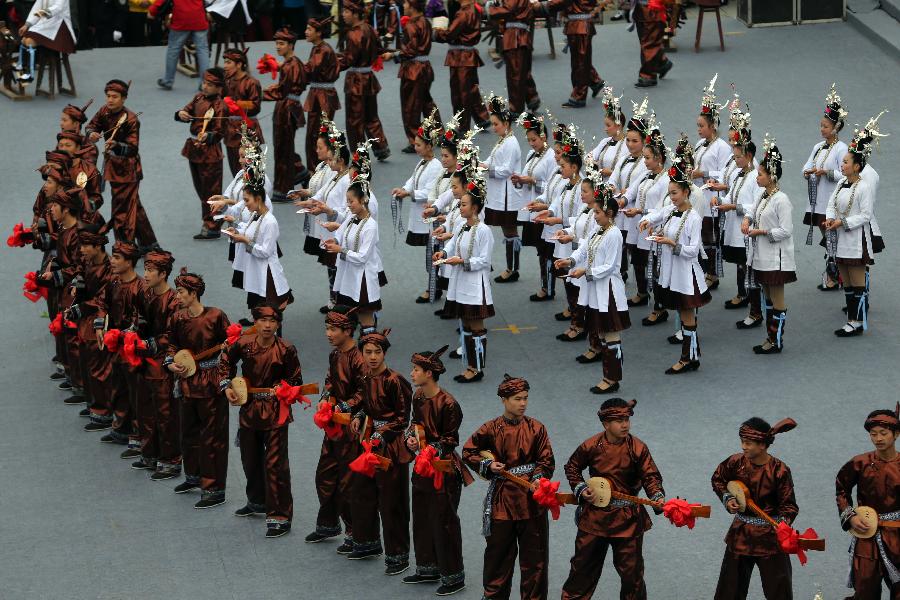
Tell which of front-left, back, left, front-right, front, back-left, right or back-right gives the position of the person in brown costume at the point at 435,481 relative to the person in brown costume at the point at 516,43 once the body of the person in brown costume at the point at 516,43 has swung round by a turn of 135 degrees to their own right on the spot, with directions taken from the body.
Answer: back

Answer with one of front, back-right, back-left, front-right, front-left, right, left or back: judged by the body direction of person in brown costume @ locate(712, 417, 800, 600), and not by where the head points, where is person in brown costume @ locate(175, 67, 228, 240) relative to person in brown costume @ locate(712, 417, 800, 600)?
back-right

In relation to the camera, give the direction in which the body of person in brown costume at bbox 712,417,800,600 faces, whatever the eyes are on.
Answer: toward the camera

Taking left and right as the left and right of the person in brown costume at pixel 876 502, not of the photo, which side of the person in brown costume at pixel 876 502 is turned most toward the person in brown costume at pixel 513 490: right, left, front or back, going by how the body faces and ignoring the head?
right

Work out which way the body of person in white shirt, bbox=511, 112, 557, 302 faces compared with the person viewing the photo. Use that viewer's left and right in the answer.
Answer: facing the viewer and to the left of the viewer

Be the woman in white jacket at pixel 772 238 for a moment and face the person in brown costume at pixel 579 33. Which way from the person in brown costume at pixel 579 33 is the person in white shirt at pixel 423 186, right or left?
left

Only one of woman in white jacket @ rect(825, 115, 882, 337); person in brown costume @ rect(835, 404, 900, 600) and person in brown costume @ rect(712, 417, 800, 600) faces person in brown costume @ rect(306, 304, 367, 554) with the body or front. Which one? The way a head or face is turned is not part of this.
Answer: the woman in white jacket

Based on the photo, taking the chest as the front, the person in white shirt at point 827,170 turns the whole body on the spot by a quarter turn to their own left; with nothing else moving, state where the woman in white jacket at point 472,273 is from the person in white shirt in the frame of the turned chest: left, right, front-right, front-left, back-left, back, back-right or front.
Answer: right
